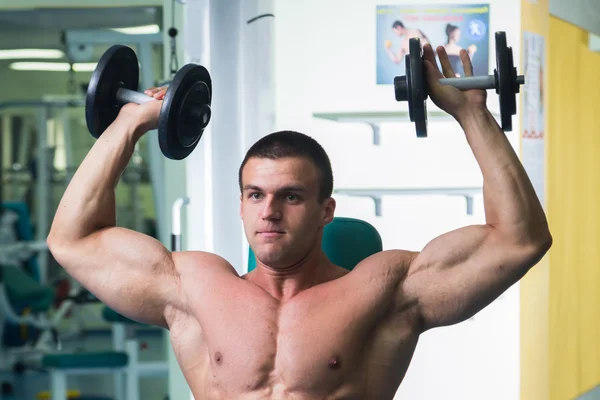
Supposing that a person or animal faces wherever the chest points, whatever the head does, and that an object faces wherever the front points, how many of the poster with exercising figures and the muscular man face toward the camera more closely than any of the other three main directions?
2

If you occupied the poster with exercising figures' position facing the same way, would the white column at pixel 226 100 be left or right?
on its right

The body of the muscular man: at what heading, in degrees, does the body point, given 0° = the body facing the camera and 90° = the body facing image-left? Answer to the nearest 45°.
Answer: approximately 0°

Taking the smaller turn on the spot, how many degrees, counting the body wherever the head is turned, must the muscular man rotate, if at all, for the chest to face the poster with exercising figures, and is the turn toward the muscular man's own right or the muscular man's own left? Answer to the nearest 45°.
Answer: approximately 180°

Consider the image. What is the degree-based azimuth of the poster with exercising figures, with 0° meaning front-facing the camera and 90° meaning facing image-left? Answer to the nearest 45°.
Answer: approximately 0°

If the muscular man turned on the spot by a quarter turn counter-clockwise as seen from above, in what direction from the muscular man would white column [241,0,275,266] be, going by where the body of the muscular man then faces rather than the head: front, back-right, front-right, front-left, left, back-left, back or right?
left

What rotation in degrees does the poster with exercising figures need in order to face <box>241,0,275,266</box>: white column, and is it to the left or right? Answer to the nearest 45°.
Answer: approximately 45° to its right

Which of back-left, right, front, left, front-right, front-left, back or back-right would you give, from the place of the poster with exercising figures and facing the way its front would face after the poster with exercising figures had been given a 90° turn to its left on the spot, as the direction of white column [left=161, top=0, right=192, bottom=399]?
back

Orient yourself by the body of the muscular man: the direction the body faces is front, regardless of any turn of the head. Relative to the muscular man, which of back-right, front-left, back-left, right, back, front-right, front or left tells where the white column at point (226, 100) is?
back
